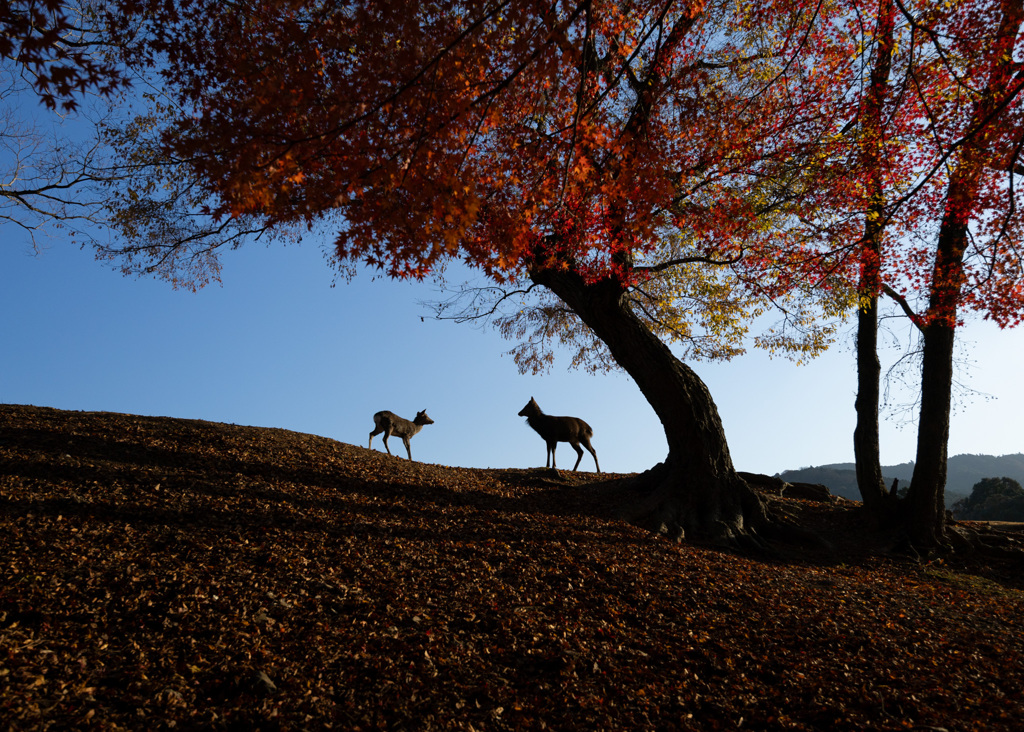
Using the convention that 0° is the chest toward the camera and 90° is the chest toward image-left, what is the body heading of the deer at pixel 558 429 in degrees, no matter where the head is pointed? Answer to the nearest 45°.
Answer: approximately 90°

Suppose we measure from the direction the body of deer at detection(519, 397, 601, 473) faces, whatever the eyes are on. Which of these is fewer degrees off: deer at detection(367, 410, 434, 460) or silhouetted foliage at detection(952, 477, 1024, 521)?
the deer

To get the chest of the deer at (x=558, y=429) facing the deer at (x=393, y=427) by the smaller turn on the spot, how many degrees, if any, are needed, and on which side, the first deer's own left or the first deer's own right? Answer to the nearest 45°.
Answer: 0° — it already faces it

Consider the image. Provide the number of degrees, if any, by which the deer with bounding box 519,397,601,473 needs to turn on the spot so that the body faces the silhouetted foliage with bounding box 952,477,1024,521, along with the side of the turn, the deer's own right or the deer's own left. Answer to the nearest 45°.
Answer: approximately 135° to the deer's own right
